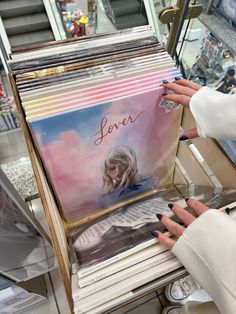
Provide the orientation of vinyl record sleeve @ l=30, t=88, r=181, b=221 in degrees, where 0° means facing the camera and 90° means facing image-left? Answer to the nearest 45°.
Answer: approximately 0°
